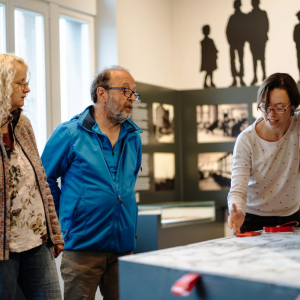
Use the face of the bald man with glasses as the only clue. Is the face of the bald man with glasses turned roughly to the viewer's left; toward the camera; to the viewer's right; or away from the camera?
to the viewer's right

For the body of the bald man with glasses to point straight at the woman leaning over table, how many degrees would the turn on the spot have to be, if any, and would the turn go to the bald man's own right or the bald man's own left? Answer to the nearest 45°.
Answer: approximately 45° to the bald man's own left

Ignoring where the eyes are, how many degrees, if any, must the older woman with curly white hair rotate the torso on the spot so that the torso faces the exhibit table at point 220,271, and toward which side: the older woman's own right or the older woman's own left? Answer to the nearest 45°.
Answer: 0° — they already face it

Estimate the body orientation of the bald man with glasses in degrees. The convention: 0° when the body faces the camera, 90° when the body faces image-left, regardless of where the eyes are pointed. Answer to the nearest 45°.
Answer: approximately 315°

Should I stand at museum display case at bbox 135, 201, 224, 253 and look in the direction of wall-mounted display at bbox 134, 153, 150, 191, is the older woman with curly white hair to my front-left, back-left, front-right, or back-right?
back-left

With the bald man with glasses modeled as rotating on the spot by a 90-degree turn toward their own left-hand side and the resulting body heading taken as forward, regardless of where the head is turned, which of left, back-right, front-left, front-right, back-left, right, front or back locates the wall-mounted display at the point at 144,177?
front-left

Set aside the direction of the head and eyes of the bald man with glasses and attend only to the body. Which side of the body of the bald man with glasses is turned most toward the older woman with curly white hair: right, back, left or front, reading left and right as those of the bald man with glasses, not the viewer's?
right

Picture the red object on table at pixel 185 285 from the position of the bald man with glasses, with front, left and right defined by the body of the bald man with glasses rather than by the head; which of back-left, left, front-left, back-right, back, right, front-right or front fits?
front-right

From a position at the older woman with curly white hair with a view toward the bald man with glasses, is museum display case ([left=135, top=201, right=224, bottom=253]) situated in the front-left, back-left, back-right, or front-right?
front-left

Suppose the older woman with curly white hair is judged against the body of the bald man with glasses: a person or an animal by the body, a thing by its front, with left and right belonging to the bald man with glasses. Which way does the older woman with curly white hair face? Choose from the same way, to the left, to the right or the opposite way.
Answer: the same way

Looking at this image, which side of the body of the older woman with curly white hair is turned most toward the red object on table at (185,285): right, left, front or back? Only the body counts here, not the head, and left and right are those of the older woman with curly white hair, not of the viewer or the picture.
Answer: front

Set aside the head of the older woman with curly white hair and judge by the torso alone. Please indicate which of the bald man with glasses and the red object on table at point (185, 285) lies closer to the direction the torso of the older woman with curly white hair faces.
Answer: the red object on table

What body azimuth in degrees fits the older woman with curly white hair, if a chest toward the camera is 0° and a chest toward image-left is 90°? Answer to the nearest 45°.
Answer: approximately 315°

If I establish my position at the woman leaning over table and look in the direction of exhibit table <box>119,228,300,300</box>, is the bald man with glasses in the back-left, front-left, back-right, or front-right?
front-right

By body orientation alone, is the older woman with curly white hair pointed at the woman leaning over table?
no

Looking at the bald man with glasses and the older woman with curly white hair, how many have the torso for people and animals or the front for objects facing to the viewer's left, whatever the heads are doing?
0

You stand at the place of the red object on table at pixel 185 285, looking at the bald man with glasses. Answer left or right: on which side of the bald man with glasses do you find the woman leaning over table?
right

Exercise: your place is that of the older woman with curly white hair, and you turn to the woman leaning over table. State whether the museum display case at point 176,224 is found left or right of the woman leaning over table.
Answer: left

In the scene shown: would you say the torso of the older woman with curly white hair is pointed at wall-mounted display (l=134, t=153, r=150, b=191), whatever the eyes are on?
no
